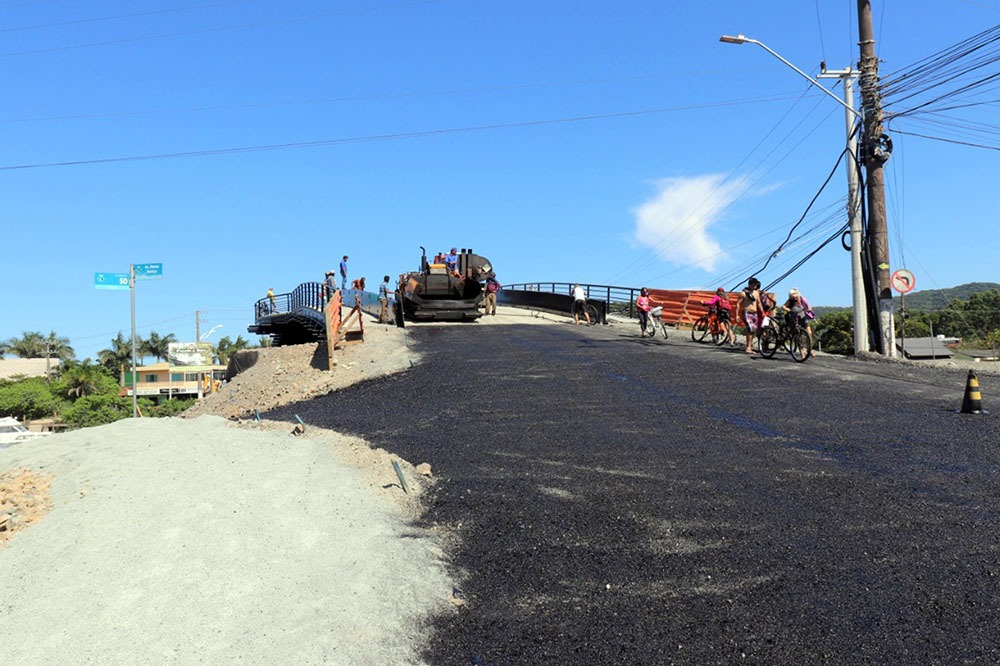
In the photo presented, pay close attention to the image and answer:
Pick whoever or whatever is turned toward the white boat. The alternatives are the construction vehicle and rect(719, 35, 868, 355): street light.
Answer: the street light

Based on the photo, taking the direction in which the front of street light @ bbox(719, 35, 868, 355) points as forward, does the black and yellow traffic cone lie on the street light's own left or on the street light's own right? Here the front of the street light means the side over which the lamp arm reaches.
on the street light's own left

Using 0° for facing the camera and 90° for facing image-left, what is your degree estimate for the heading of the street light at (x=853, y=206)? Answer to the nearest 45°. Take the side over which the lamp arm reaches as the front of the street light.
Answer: approximately 90°

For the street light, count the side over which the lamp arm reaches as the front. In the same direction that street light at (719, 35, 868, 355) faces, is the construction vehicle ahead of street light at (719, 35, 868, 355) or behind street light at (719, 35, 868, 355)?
ahead

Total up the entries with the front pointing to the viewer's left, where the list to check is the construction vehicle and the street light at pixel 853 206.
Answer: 1

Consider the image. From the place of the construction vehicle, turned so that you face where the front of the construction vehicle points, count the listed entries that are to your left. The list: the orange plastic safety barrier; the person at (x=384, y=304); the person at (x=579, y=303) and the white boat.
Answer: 2

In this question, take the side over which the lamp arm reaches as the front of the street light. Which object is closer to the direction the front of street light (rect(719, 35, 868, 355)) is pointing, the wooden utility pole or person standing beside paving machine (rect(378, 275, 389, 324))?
the person standing beside paving machine
